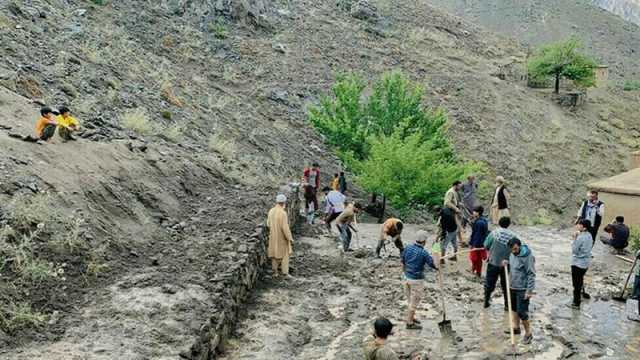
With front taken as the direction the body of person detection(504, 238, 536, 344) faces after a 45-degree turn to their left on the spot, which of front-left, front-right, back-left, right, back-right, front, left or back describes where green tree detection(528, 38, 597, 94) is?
back

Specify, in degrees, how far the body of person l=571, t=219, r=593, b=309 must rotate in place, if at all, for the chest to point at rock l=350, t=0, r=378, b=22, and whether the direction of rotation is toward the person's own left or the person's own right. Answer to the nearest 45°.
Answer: approximately 45° to the person's own right

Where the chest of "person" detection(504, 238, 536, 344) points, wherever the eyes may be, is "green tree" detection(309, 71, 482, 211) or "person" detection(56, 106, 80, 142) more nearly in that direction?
the person

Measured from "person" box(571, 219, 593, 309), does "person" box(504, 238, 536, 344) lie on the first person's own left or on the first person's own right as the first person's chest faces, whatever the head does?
on the first person's own left

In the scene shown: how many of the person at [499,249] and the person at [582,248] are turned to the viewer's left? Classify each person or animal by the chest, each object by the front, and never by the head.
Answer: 1

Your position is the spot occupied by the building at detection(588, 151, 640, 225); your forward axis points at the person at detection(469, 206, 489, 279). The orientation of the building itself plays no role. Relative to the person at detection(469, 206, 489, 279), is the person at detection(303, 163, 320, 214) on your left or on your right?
right

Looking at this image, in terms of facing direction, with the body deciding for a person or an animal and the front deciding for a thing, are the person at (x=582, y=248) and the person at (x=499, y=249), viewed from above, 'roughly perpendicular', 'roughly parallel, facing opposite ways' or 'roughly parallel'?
roughly perpendicular

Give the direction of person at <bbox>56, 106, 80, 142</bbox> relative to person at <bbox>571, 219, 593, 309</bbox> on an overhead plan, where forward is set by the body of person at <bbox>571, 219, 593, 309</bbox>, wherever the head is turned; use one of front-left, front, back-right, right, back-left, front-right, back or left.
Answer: front

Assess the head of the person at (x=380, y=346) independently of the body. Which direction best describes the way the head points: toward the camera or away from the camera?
away from the camera

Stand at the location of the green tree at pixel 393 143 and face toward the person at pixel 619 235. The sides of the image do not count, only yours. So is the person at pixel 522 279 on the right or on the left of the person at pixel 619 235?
right

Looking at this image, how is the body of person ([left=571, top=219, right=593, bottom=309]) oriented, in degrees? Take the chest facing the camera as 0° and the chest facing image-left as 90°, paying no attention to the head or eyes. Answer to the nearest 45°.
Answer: approximately 90°

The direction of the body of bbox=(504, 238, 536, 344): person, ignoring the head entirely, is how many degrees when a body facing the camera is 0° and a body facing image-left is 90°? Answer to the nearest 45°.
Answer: approximately 45°
